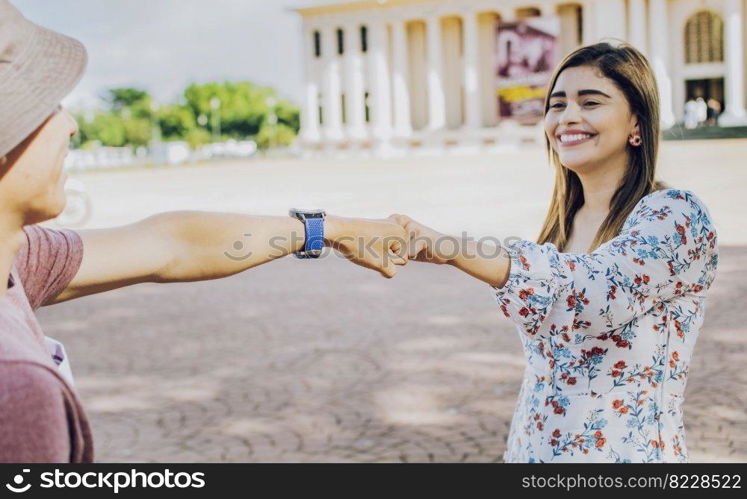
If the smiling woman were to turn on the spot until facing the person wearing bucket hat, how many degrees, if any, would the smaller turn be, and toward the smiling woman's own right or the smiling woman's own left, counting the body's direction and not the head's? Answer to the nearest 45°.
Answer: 0° — they already face them

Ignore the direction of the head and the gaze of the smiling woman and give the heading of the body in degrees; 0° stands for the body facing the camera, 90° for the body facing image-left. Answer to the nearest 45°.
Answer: approximately 45°
